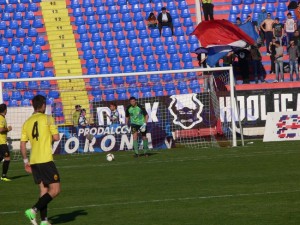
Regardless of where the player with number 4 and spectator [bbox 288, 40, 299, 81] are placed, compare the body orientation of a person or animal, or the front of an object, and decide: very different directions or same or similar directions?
very different directions

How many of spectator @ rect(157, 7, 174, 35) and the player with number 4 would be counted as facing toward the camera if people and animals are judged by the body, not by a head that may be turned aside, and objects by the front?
1
